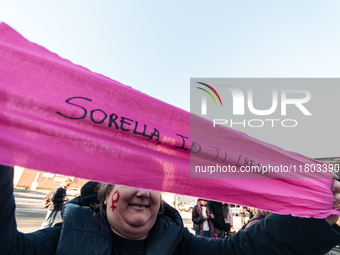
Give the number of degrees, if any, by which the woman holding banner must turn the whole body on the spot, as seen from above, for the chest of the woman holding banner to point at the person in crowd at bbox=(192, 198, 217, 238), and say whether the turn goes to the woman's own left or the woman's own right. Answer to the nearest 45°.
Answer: approximately 180°

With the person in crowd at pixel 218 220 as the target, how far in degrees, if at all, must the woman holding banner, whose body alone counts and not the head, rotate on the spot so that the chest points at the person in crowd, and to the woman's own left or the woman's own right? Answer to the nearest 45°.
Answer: approximately 180°

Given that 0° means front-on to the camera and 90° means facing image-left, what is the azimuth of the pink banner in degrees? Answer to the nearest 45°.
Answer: approximately 0°

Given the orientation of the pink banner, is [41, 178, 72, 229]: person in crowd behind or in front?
behind

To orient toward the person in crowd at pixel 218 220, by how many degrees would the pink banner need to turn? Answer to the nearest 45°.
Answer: approximately 180°
